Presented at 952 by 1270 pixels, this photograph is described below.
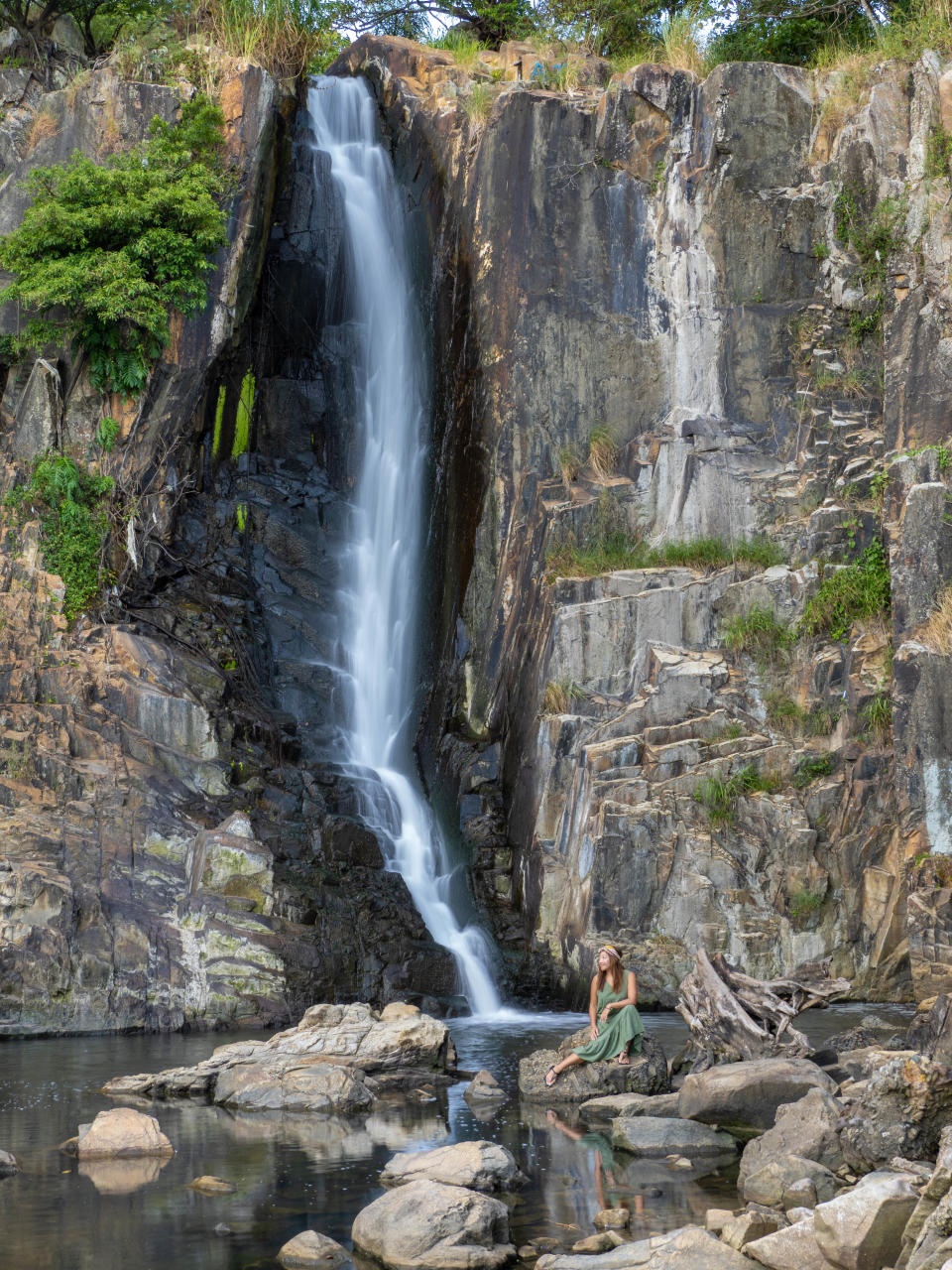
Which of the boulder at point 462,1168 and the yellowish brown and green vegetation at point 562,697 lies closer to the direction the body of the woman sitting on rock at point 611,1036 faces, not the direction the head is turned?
the boulder

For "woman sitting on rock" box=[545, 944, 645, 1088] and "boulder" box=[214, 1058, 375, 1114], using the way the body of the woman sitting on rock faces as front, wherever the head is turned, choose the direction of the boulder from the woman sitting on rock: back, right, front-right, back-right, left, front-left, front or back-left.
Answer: front-right

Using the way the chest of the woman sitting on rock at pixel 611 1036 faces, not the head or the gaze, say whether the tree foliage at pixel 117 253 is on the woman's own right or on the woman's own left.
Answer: on the woman's own right

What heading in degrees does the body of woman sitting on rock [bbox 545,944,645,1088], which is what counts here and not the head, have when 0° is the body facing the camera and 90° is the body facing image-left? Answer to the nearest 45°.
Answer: approximately 45°

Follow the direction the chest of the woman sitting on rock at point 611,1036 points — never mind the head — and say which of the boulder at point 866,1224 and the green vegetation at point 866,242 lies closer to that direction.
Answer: the boulder

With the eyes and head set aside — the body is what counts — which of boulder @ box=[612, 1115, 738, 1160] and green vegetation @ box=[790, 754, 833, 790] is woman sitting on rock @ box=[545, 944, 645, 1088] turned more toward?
the boulder

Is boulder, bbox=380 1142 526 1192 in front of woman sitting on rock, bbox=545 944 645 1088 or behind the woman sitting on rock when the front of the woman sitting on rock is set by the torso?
in front

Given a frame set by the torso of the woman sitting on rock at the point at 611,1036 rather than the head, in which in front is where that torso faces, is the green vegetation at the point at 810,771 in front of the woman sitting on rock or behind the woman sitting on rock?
behind

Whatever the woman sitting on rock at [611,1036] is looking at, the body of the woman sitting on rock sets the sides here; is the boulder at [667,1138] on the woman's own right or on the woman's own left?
on the woman's own left

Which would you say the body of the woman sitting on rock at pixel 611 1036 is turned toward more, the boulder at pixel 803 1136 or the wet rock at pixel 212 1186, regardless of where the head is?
the wet rock
